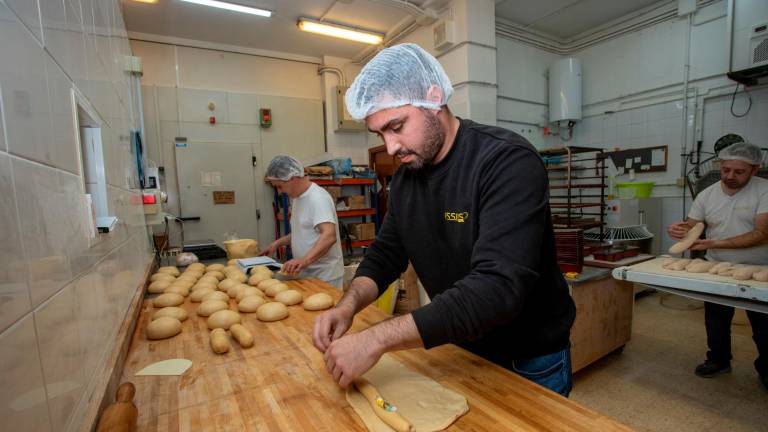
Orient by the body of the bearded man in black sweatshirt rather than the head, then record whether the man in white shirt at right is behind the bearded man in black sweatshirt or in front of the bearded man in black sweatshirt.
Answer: behind

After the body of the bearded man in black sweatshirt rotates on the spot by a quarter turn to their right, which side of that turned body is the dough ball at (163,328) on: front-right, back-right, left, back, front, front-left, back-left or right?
front-left

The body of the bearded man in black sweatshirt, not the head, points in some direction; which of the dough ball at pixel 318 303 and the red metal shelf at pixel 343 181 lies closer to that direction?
the dough ball

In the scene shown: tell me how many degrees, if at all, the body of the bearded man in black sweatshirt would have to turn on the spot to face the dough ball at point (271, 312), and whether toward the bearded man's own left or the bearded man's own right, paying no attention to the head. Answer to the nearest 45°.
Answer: approximately 45° to the bearded man's own right

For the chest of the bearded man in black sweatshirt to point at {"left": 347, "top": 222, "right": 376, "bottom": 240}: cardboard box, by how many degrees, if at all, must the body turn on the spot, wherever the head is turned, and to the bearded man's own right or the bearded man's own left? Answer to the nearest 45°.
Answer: approximately 135° to the bearded man's own right

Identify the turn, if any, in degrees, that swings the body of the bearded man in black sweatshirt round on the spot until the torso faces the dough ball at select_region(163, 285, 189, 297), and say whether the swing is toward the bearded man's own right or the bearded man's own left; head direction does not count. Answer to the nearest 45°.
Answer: approximately 45° to the bearded man's own right

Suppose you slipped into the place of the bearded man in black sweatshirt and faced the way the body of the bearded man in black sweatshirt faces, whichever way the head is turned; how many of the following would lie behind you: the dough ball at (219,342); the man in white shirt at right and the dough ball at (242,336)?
1

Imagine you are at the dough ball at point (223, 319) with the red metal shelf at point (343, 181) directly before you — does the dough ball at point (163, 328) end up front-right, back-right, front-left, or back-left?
back-left

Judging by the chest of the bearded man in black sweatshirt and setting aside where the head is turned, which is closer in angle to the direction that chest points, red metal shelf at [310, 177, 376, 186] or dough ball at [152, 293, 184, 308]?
the dough ball

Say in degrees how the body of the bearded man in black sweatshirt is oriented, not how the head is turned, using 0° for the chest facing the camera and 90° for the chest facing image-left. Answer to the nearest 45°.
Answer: approximately 45°

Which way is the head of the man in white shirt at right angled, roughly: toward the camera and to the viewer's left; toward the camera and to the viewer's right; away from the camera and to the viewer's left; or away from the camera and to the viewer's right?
toward the camera and to the viewer's left

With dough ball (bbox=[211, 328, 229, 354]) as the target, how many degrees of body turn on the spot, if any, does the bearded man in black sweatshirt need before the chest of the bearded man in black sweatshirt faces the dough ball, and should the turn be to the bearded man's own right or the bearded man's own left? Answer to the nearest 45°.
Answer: approximately 45° to the bearded man's own right

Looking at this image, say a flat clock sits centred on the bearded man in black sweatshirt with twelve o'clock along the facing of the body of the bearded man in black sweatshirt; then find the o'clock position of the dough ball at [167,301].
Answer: The dough ball is roughly at 2 o'clock from the bearded man in black sweatshirt.
